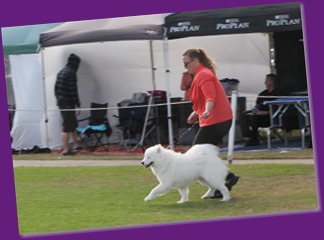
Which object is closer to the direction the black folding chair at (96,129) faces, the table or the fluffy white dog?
the fluffy white dog

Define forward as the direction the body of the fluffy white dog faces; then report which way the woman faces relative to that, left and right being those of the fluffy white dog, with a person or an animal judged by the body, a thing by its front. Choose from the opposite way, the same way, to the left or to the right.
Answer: the same way

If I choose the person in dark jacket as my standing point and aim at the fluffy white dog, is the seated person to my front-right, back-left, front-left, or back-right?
front-left

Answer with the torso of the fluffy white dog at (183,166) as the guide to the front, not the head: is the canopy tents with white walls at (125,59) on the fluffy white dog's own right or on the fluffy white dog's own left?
on the fluffy white dog's own right

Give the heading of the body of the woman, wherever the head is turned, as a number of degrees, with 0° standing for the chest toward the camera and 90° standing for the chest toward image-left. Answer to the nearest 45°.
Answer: approximately 90°

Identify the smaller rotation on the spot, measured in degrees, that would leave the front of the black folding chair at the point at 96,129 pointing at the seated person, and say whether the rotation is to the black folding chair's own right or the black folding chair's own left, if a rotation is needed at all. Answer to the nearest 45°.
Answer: approximately 90° to the black folding chair's own left

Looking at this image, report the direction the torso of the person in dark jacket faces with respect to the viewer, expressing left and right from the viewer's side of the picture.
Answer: facing away from the viewer and to the right of the viewer

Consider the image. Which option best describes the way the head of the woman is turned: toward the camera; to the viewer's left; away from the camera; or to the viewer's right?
to the viewer's left

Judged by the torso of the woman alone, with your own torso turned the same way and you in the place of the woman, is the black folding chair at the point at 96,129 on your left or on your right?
on your right

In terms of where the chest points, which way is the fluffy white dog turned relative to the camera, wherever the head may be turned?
to the viewer's left

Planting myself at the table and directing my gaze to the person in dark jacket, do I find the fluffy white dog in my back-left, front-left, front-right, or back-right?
front-left

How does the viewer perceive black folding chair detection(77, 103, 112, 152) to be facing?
facing the viewer and to the left of the viewer
